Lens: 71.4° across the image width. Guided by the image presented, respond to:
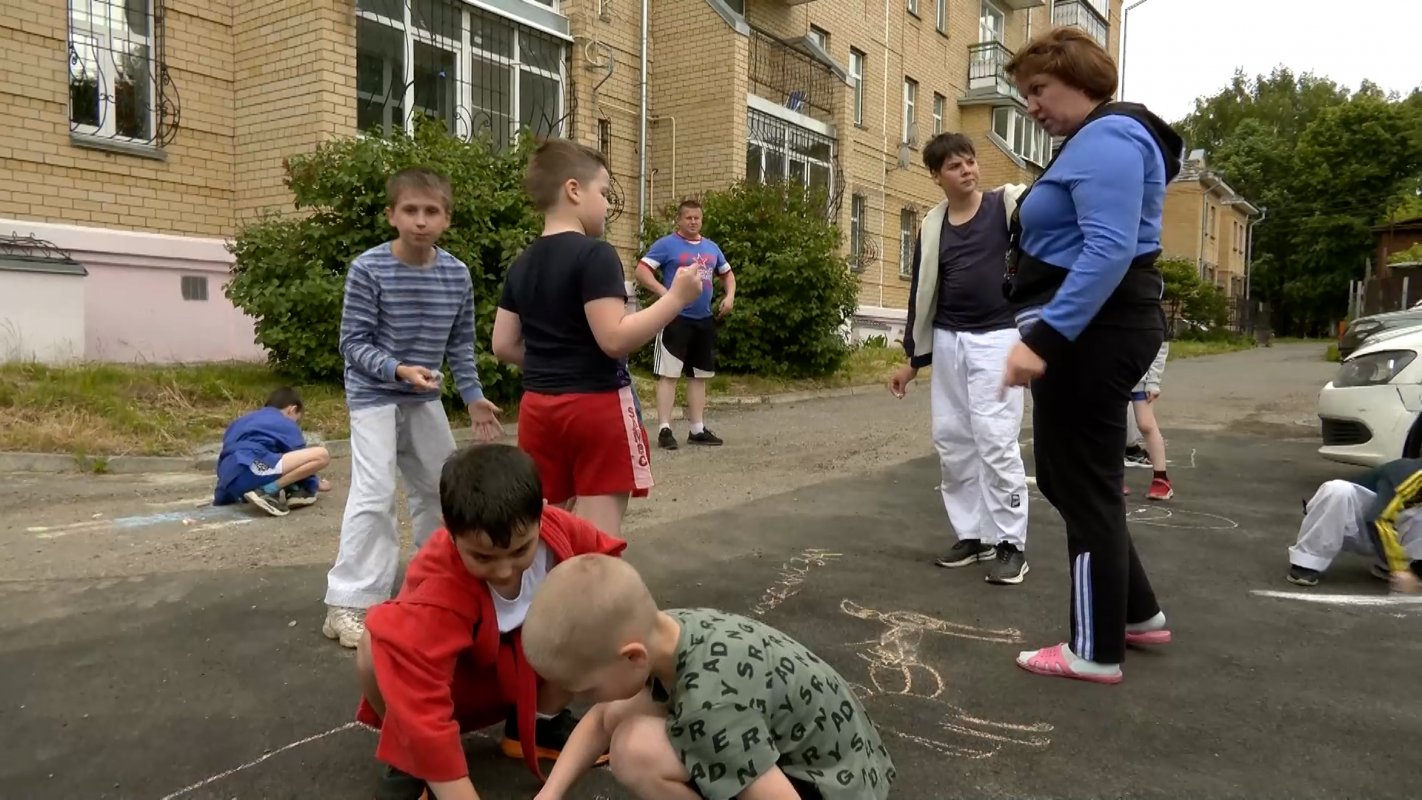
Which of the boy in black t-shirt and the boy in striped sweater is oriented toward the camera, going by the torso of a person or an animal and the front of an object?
the boy in striped sweater

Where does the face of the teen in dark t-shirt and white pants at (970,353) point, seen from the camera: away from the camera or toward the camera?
toward the camera

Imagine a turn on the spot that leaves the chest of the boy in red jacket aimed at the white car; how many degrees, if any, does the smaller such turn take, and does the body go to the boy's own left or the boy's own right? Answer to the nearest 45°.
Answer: approximately 90° to the boy's own left

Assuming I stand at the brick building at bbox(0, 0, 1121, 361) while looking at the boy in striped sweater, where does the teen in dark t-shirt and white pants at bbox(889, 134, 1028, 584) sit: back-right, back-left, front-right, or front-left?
front-left

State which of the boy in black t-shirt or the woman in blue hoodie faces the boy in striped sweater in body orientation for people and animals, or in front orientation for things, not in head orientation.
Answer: the woman in blue hoodie

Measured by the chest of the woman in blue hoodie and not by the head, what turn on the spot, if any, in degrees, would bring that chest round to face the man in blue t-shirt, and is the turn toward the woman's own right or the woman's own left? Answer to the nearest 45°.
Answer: approximately 45° to the woman's own right

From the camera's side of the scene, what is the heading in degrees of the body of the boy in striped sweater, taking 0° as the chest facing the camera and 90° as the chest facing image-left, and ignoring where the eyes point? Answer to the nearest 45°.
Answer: approximately 0°

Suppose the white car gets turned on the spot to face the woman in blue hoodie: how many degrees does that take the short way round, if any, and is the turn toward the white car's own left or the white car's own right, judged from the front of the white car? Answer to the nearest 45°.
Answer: approximately 45° to the white car's own left

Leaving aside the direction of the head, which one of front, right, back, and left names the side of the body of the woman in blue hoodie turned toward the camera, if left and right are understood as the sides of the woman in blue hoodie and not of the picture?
left

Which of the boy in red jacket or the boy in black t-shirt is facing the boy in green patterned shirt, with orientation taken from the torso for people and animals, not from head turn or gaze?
the boy in red jacket

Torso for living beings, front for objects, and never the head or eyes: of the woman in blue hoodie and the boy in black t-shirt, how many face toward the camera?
0

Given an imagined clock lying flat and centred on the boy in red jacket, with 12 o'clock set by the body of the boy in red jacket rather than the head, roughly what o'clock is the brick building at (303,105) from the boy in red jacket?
The brick building is roughly at 7 o'clock from the boy in red jacket.

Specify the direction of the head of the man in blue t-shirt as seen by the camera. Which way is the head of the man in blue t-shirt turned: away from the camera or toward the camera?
toward the camera

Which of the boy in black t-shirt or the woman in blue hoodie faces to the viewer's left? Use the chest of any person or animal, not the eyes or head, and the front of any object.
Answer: the woman in blue hoodie

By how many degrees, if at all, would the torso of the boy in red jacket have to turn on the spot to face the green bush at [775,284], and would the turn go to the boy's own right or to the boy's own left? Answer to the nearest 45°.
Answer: approximately 135° to the boy's own left

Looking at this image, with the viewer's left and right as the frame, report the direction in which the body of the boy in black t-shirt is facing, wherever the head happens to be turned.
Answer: facing away from the viewer and to the right of the viewer
